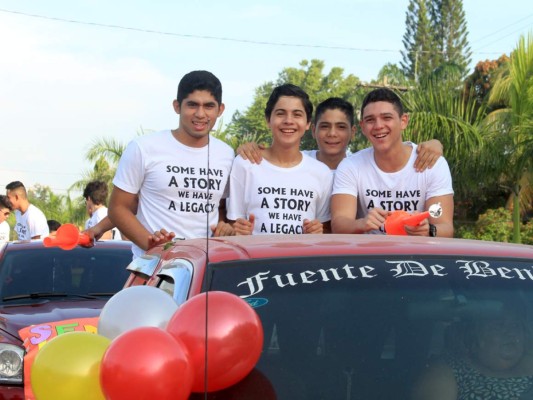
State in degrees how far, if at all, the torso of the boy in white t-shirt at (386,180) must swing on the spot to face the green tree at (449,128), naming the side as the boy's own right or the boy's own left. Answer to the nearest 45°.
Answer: approximately 180°

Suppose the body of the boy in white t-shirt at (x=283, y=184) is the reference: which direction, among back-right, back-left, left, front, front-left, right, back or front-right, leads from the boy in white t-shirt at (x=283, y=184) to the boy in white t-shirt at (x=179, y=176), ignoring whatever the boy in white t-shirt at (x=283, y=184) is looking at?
right

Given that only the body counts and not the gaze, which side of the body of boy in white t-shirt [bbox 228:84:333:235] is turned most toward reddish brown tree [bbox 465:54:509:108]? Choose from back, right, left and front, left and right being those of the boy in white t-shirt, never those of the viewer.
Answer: back

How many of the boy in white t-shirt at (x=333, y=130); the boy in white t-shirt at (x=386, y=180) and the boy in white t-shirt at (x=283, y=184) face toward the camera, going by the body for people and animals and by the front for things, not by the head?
3

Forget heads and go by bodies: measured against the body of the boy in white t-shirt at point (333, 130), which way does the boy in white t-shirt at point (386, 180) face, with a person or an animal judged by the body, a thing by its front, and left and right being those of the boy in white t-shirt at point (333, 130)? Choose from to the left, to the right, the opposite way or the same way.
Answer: the same way

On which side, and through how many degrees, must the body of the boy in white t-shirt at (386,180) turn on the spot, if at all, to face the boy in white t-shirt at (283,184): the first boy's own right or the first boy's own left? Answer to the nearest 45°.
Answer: approximately 90° to the first boy's own right

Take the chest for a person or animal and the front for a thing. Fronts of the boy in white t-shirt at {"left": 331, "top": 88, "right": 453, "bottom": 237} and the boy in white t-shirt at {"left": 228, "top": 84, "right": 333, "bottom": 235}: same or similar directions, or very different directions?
same or similar directions

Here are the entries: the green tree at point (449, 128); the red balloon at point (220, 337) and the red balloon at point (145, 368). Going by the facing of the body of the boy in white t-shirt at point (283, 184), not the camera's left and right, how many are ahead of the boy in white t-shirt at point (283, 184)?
2

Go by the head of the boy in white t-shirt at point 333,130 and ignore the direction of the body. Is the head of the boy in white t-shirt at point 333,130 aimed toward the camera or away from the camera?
toward the camera

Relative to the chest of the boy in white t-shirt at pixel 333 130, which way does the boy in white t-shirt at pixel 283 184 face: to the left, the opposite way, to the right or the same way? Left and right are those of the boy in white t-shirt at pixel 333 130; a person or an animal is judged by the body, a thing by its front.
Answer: the same way

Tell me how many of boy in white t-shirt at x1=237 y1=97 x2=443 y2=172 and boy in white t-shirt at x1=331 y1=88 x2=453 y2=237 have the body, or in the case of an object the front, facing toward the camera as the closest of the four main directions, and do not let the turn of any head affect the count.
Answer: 2

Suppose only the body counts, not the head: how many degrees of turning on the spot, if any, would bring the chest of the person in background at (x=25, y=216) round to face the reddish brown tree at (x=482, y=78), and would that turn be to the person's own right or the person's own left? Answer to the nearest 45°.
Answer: approximately 180°

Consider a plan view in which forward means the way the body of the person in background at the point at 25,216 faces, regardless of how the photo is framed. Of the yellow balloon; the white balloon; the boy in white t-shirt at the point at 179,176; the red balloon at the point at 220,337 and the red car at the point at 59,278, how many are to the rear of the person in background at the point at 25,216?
0

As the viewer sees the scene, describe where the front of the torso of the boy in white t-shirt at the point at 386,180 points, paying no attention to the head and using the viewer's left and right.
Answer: facing the viewer

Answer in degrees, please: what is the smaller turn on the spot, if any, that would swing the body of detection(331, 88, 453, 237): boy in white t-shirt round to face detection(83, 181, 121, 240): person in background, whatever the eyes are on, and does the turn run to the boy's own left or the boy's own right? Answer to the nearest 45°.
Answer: approximately 135° to the boy's own right

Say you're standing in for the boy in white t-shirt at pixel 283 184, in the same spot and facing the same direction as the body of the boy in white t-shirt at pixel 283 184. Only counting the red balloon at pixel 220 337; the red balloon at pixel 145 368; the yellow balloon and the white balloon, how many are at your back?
0

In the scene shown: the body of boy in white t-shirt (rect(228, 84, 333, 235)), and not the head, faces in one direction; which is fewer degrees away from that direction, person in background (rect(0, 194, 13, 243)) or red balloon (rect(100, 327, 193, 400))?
the red balloon
